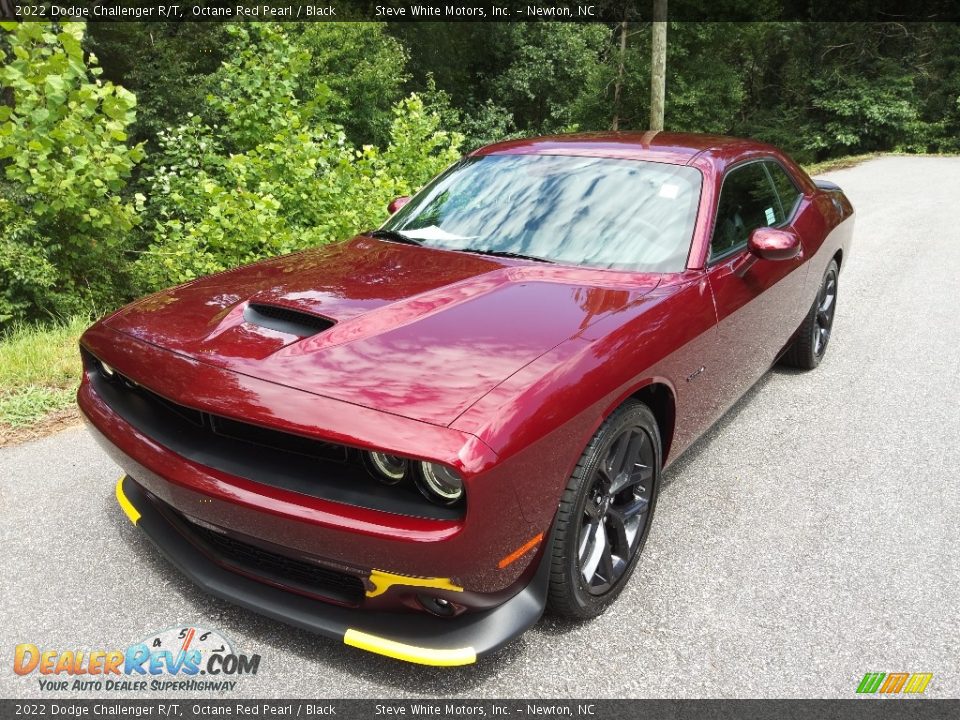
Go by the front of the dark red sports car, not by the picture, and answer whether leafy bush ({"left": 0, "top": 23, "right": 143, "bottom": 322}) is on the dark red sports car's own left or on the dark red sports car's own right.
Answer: on the dark red sports car's own right

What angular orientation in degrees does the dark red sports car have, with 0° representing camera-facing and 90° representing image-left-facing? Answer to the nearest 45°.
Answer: approximately 45°
